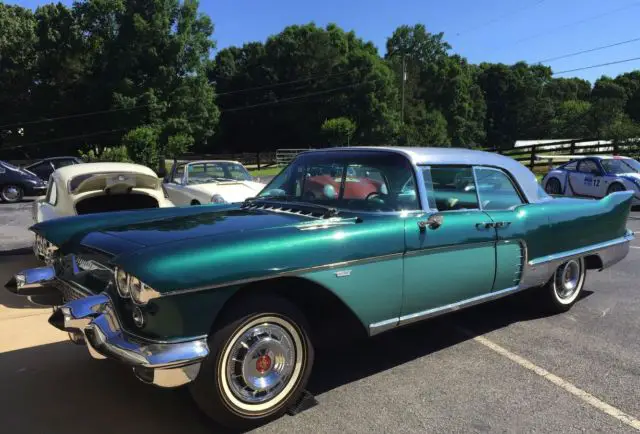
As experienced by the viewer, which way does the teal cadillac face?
facing the viewer and to the left of the viewer

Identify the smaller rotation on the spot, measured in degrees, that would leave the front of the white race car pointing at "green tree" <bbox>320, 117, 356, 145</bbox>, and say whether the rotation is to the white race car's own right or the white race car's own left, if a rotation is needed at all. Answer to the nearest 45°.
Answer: approximately 180°

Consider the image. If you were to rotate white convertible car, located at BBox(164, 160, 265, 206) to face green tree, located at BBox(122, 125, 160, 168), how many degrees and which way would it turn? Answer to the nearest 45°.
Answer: approximately 135° to its left

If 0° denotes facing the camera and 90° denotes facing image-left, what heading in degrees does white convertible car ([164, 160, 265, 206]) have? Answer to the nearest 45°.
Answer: approximately 315°

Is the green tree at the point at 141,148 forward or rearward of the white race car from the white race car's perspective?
rearward

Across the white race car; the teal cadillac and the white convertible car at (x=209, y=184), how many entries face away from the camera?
0

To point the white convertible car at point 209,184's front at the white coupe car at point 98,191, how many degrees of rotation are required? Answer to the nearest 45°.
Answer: approximately 90° to its right

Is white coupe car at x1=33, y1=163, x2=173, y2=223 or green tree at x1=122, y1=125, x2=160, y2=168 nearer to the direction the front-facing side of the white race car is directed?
the white coupe car

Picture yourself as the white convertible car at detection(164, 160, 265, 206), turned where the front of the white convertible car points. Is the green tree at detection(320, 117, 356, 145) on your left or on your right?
on your left

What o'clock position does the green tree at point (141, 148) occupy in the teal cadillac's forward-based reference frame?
The green tree is roughly at 4 o'clock from the teal cadillac.

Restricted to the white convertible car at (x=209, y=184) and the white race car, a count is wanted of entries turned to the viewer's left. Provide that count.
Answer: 0

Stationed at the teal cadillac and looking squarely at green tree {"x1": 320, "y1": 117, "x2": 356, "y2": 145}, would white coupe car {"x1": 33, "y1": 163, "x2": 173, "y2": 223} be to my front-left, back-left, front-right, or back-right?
front-left

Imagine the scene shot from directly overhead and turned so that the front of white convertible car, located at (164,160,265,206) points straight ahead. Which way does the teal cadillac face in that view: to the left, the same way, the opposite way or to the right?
to the right

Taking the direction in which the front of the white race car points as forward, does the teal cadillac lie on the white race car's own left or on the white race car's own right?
on the white race car's own right

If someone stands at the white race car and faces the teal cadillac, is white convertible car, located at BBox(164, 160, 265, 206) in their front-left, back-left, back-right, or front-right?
front-right

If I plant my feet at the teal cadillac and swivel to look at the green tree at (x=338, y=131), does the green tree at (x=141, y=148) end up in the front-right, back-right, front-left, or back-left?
front-left
